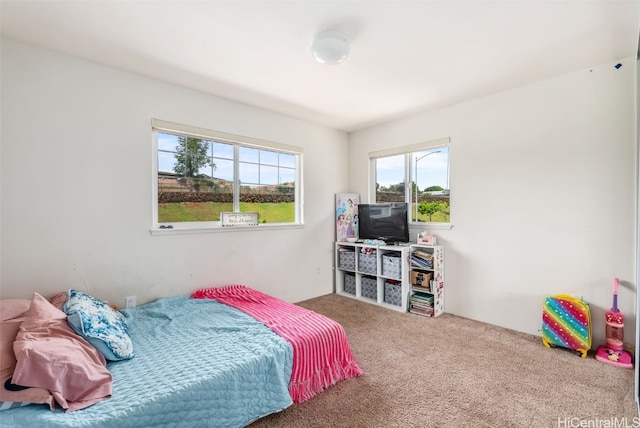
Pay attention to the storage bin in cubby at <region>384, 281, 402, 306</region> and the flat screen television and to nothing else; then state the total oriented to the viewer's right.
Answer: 0

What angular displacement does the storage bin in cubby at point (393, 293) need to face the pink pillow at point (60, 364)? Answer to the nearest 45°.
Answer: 0° — it already faces it

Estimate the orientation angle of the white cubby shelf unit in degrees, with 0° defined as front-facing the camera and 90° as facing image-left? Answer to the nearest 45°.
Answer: approximately 45°

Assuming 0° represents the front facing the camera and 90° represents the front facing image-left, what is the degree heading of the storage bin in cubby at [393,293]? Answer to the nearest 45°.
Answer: approximately 45°
